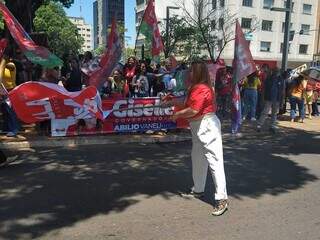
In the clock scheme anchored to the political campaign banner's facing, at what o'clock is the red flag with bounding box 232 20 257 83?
The red flag is roughly at 9 o'clock from the political campaign banner.

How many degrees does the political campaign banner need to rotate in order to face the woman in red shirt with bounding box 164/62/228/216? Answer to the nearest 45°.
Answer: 0° — it already faces them

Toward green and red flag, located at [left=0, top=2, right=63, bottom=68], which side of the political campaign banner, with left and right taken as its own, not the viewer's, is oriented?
right

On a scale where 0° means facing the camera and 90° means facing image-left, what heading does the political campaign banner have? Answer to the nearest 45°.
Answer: approximately 0°

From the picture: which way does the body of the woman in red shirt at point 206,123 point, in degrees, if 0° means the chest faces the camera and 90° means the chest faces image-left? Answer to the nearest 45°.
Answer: approximately 90°

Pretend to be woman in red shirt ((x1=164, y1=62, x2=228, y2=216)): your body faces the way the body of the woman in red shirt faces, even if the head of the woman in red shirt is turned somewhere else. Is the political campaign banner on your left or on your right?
on your right
